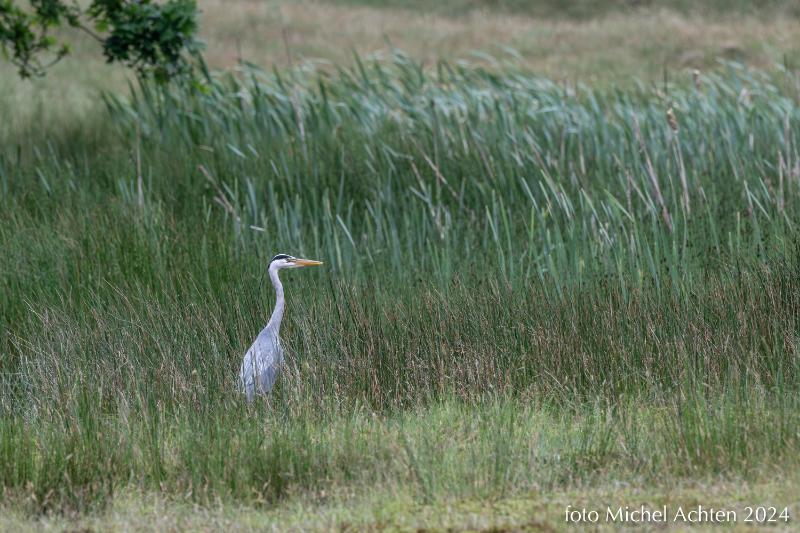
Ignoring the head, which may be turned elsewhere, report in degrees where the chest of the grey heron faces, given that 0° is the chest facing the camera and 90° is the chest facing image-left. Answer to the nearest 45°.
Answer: approximately 270°
